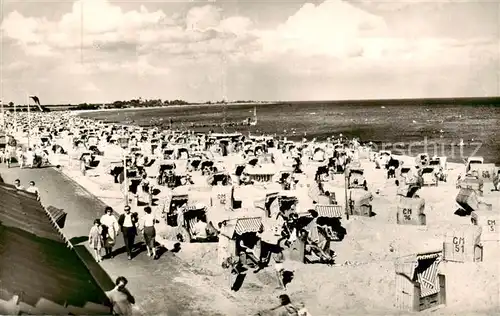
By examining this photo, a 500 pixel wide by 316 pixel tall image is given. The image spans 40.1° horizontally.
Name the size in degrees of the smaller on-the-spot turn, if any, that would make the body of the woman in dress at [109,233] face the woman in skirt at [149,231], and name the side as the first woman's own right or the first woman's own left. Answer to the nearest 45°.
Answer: approximately 45° to the first woman's own left

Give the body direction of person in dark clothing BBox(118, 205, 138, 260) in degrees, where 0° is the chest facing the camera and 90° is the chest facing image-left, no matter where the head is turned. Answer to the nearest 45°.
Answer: approximately 0°

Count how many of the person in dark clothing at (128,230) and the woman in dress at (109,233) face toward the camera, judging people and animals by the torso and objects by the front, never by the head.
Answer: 2

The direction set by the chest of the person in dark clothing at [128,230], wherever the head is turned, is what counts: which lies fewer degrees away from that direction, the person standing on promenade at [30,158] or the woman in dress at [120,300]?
the woman in dress

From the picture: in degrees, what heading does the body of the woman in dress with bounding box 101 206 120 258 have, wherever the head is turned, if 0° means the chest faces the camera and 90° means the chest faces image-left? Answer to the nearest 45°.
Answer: approximately 0°

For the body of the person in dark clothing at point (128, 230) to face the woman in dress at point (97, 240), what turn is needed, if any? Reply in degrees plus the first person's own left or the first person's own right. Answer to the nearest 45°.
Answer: approximately 45° to the first person's own right
